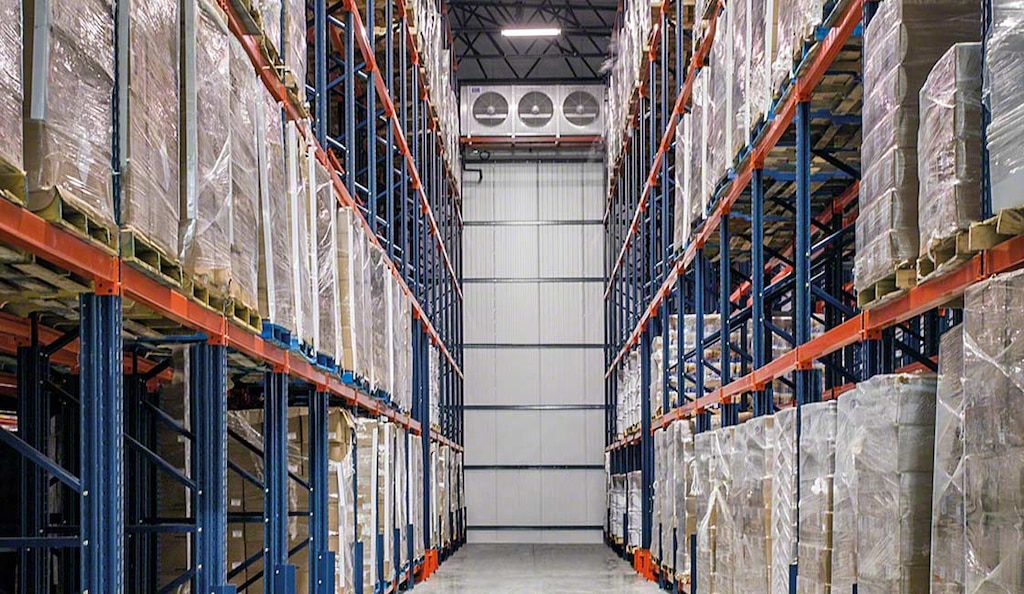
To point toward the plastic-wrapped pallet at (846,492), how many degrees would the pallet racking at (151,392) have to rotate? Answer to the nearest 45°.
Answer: approximately 45° to its right

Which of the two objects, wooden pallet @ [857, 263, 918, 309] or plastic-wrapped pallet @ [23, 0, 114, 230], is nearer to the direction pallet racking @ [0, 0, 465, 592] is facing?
the wooden pallet

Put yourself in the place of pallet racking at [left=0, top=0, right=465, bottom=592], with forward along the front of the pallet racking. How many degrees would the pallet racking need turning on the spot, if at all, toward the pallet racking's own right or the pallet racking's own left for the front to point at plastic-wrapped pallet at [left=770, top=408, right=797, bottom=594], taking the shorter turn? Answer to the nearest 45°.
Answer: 0° — it already faces it

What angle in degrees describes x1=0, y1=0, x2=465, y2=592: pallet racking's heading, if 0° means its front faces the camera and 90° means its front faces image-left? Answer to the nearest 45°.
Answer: approximately 270°

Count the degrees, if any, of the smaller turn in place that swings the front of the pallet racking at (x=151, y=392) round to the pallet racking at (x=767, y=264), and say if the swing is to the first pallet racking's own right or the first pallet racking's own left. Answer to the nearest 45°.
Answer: approximately 45° to the first pallet racking's own left

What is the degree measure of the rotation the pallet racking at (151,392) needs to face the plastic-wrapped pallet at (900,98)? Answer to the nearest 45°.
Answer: approximately 45° to its right

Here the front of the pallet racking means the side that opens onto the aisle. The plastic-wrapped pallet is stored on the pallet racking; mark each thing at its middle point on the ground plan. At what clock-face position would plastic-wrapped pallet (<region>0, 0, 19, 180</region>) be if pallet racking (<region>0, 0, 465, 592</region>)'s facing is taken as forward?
The plastic-wrapped pallet is roughly at 3 o'clock from the pallet racking.

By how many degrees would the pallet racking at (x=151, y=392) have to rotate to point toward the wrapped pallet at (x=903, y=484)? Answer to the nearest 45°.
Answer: approximately 45° to its right
